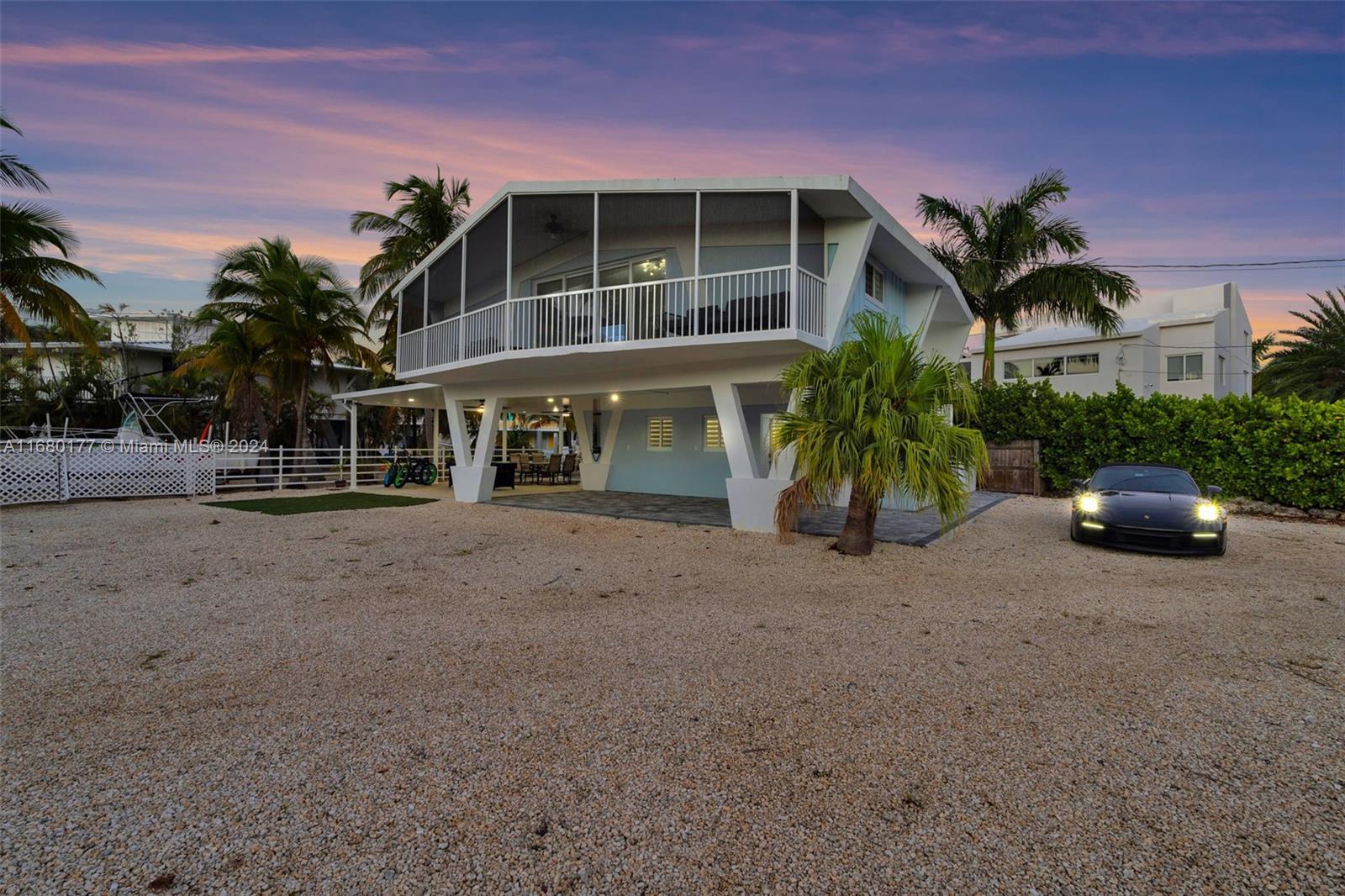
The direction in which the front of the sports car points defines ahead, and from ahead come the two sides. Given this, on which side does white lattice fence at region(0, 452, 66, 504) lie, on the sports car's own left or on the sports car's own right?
on the sports car's own right

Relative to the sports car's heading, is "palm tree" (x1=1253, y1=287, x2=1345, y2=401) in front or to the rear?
to the rear

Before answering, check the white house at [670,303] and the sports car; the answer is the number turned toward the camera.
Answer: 2

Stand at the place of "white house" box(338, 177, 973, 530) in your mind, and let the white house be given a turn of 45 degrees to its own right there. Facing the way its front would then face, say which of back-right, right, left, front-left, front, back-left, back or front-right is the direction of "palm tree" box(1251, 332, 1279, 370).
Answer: back

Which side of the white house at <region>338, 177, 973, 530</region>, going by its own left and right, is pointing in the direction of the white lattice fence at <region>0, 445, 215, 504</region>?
right

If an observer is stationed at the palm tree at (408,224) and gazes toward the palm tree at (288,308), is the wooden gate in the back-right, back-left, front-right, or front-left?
back-left

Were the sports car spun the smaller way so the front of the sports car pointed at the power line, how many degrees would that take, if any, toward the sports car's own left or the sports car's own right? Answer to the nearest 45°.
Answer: approximately 180°

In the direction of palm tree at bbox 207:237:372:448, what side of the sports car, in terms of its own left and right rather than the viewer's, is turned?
right

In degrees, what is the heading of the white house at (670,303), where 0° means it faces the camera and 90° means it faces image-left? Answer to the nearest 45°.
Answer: approximately 0°

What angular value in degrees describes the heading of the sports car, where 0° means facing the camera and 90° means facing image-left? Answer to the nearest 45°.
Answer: approximately 0°
